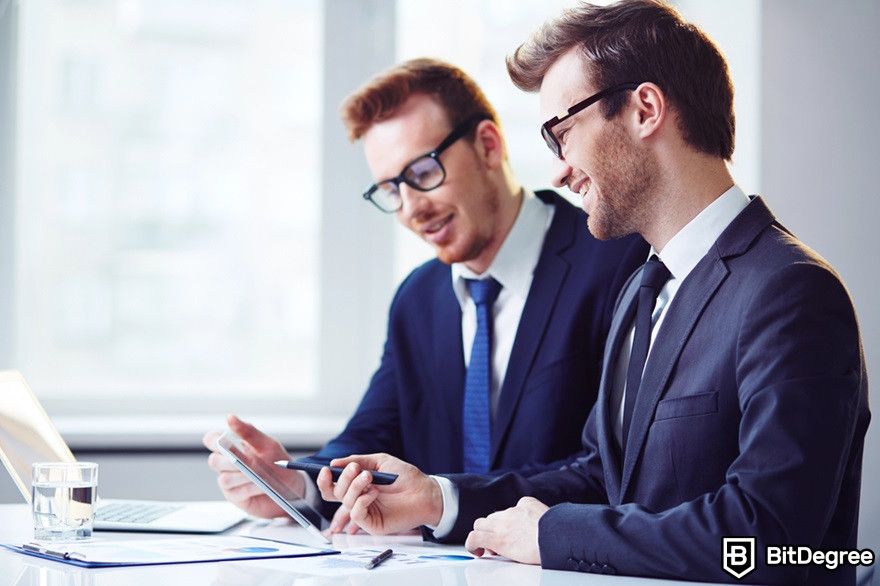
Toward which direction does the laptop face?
to the viewer's right

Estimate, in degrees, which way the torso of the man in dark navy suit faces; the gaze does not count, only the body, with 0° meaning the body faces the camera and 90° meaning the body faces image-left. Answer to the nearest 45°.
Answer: approximately 45°

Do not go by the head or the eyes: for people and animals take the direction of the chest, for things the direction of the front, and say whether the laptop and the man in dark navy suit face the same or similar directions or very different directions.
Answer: very different directions

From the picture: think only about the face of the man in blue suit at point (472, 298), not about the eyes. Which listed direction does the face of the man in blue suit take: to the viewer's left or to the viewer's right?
to the viewer's left

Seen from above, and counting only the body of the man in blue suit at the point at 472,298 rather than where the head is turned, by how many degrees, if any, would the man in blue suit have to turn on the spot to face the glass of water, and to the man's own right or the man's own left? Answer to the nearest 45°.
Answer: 0° — they already face it

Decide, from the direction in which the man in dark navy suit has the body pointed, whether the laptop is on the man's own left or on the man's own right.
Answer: on the man's own right

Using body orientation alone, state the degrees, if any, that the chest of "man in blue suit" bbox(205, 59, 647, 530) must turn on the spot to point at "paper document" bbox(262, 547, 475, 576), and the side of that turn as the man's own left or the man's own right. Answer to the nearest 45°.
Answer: approximately 45° to the man's own left

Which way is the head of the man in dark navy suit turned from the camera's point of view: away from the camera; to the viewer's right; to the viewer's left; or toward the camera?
to the viewer's left

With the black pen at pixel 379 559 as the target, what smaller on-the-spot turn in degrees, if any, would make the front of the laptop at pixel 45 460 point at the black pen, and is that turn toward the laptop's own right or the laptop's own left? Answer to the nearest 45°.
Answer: approximately 45° to the laptop's own right

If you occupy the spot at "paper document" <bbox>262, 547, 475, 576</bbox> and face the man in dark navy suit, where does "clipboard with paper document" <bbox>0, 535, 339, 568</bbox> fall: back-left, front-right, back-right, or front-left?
back-left
